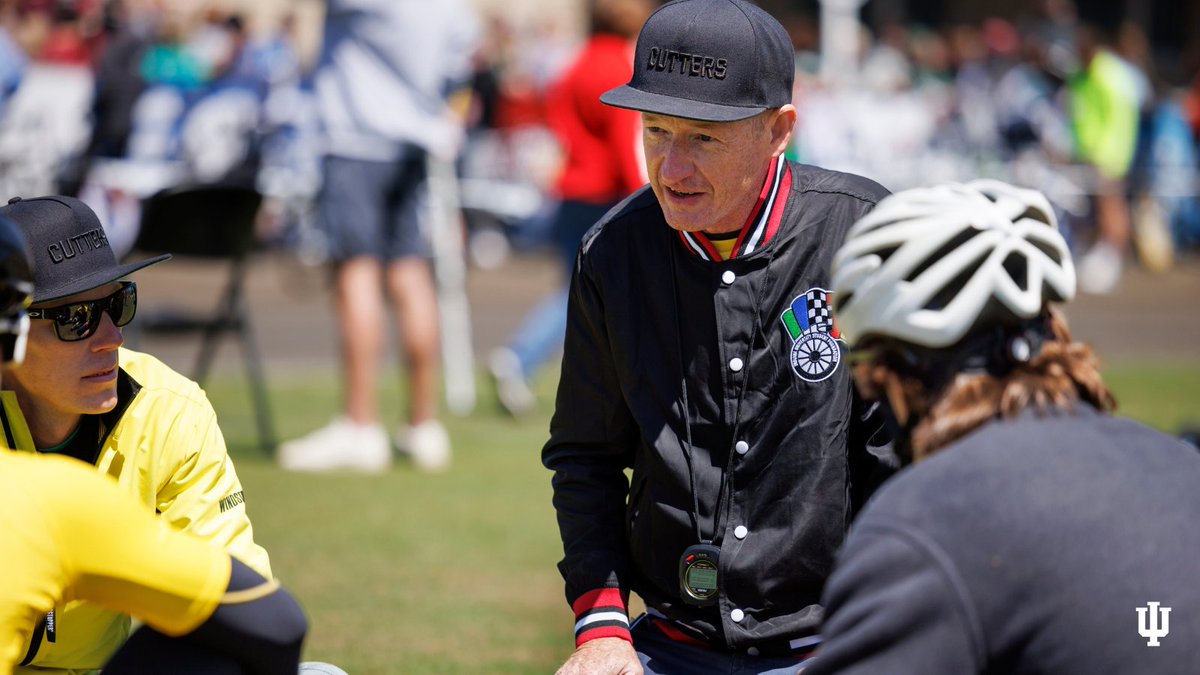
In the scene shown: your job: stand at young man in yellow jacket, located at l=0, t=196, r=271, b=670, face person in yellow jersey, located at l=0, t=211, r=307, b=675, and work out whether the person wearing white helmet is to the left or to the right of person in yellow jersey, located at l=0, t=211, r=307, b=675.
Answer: left

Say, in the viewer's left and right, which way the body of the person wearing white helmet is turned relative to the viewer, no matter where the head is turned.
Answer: facing away from the viewer and to the left of the viewer

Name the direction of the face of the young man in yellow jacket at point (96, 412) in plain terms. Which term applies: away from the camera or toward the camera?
toward the camera

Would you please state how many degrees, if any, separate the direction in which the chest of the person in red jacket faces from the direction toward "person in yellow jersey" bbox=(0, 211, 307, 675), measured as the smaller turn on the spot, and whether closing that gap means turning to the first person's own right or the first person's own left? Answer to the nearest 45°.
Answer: approximately 90° to the first person's own right

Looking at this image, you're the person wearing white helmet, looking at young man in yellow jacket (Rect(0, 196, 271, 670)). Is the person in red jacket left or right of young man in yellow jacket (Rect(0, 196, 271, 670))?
right

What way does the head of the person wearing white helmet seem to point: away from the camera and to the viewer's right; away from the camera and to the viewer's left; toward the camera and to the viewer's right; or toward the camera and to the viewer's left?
away from the camera and to the viewer's left

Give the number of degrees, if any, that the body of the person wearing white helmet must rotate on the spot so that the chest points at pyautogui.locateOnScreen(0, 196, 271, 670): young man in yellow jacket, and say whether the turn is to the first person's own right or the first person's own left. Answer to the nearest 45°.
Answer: approximately 45° to the first person's own left

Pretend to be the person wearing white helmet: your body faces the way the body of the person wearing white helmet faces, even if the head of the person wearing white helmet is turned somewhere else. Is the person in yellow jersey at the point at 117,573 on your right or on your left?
on your left

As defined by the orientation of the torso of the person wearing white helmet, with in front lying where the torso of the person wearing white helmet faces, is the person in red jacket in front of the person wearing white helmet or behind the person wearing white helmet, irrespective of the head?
in front
